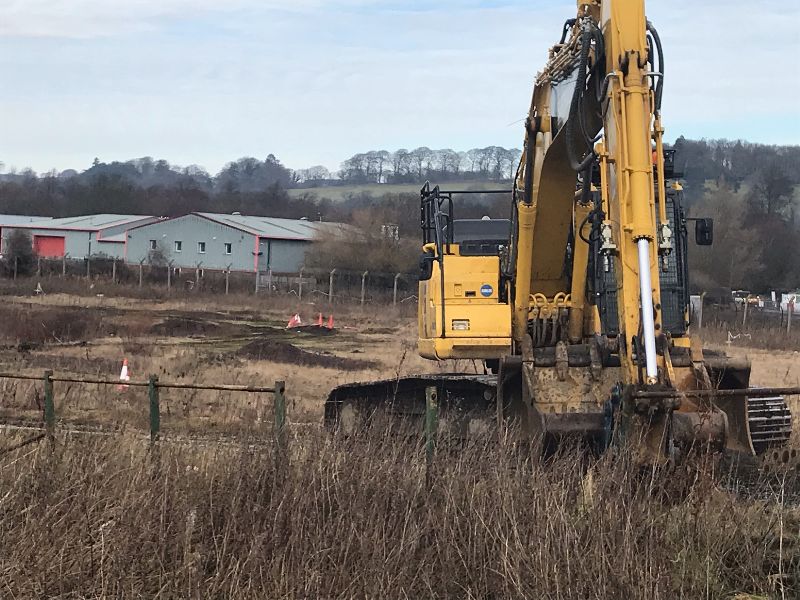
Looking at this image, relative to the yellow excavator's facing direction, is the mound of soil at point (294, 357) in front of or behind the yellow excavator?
behind

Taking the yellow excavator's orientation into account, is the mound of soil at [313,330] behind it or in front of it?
behind

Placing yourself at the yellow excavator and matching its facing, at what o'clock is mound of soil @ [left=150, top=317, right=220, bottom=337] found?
The mound of soil is roughly at 5 o'clock from the yellow excavator.

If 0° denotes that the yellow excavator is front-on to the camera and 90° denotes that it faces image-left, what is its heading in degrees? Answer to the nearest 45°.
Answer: approximately 0°

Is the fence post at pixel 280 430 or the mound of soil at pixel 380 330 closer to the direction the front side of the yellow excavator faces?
the fence post

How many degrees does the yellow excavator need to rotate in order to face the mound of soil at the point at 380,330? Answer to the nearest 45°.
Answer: approximately 180°

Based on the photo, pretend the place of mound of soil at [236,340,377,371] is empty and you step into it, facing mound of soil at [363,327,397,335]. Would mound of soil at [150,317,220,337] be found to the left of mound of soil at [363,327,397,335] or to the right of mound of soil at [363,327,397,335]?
left

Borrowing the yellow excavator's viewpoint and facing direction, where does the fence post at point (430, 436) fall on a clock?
The fence post is roughly at 1 o'clock from the yellow excavator.
